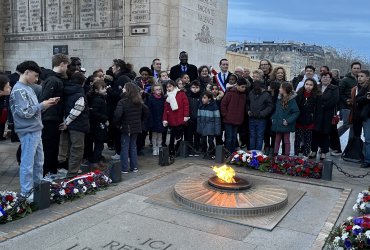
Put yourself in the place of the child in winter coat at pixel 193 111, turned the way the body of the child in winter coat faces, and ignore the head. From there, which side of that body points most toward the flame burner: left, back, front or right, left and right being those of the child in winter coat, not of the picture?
front

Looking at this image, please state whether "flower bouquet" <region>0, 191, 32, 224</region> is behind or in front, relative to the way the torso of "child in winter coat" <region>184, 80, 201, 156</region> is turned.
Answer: in front

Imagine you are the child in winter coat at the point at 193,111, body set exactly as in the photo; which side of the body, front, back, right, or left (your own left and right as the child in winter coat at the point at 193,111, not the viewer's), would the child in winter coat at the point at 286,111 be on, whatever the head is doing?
left

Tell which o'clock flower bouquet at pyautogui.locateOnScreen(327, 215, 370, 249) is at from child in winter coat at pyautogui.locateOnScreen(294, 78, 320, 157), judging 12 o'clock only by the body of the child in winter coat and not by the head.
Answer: The flower bouquet is roughly at 12 o'clock from the child in winter coat.

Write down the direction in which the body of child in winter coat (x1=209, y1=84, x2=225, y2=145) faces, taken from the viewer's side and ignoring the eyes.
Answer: toward the camera

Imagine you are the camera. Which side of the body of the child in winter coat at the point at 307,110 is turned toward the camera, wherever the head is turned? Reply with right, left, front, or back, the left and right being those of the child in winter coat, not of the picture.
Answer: front

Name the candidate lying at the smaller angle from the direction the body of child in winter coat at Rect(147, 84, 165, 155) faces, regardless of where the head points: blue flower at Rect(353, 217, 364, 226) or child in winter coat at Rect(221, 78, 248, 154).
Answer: the blue flower

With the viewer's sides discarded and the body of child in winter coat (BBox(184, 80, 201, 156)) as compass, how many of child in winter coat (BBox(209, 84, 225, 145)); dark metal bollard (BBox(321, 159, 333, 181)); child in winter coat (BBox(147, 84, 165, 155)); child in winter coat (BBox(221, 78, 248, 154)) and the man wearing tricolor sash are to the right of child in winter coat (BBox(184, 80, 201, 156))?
1

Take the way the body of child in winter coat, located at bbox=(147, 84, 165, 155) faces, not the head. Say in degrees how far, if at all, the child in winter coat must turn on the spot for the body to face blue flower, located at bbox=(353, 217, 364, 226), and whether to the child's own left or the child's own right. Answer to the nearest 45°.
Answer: approximately 45° to the child's own left

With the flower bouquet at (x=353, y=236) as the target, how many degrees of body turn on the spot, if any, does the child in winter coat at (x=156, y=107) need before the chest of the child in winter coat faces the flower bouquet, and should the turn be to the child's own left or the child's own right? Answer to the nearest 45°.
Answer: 0° — they already face it

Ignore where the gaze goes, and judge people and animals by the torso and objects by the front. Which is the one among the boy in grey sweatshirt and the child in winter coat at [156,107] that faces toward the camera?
the child in winter coat

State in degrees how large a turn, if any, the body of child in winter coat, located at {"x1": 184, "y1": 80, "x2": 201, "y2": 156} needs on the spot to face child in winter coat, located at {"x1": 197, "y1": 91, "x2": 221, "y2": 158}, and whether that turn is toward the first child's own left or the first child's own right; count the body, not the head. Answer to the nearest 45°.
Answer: approximately 45° to the first child's own left

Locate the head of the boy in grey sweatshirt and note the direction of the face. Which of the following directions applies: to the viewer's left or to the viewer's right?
to the viewer's right
